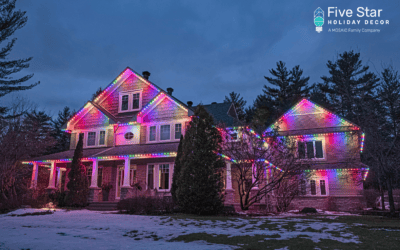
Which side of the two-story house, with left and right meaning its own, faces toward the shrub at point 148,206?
front

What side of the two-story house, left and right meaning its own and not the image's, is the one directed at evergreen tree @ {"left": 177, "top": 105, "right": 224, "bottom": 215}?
front

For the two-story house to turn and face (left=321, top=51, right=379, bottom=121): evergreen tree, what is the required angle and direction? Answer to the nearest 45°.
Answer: approximately 135° to its left

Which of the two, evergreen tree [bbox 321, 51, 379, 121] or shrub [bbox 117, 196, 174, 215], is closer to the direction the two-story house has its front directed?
the shrub

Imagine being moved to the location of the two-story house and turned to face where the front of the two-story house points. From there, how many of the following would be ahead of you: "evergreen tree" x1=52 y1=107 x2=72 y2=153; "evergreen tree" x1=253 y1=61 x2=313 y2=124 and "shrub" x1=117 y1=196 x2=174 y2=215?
1

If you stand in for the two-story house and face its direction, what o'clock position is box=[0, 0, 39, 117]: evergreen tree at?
The evergreen tree is roughly at 3 o'clock from the two-story house.

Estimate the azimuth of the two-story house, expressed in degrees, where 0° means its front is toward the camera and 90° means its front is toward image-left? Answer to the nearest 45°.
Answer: approximately 0°

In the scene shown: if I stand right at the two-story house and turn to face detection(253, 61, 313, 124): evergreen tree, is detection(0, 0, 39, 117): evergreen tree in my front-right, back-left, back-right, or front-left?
back-left

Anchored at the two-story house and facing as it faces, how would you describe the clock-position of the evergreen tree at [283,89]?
The evergreen tree is roughly at 7 o'clock from the two-story house.

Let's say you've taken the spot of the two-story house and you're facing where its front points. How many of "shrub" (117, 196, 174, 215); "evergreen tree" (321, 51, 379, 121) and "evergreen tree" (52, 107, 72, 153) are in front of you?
1

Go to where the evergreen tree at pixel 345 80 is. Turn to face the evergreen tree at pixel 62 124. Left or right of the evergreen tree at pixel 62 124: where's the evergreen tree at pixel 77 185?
left

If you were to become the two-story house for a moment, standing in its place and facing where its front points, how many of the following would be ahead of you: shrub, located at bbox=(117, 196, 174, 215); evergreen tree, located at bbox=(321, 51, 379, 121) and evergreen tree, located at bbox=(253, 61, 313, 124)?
1
